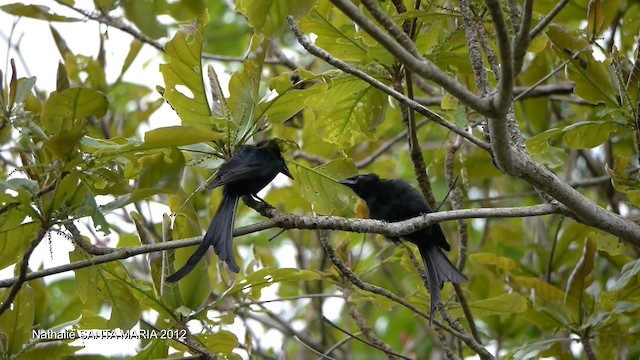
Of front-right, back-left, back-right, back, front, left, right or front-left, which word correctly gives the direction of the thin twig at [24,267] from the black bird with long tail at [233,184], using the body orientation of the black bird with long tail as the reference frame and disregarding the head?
back-left

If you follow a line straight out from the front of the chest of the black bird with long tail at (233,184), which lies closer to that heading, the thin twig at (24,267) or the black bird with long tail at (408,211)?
the black bird with long tail

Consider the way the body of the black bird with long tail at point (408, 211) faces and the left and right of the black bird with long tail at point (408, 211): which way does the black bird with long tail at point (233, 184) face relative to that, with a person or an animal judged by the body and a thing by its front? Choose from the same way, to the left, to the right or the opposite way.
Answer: the opposite way

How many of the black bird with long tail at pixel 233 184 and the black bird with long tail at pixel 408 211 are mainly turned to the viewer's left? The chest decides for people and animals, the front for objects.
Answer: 1

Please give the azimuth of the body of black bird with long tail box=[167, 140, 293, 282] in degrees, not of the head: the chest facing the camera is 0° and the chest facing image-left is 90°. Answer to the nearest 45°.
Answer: approximately 270°

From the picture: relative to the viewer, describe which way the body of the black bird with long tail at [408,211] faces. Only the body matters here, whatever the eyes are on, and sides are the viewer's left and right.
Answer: facing to the left of the viewer
